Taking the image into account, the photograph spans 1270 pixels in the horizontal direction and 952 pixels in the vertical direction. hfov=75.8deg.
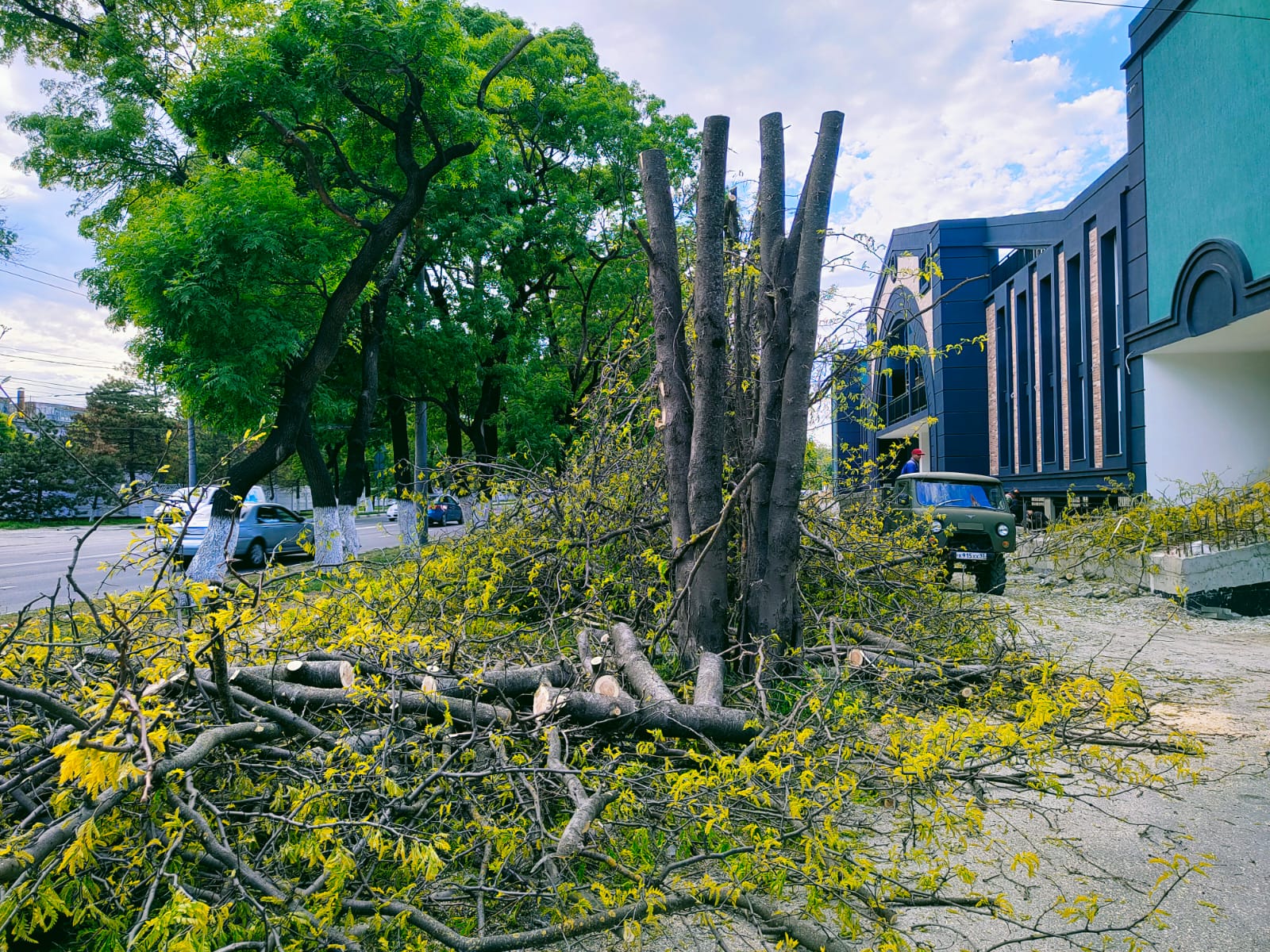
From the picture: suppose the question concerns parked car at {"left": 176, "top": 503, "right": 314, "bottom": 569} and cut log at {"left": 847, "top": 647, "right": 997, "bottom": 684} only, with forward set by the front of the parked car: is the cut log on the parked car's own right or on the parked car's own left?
on the parked car's own right

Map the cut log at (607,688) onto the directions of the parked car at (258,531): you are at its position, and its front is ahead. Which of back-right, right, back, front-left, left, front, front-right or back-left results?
back-right

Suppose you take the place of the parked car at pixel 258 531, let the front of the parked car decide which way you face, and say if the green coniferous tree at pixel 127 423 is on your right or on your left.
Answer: on your left
